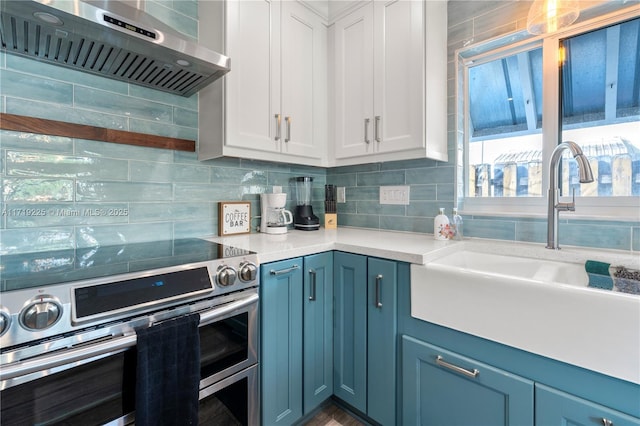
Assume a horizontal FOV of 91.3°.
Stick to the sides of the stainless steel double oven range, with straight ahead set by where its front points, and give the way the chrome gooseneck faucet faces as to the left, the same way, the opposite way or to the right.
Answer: to the right

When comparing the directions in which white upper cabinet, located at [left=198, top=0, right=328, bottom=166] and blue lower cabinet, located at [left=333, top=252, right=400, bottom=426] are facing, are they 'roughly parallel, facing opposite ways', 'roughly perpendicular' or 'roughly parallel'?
roughly perpendicular

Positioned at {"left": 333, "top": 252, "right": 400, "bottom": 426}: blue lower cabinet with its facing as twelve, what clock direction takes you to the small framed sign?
The small framed sign is roughly at 2 o'clock from the blue lower cabinet.

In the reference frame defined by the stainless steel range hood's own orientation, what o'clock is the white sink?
The white sink is roughly at 12 o'clock from the stainless steel range hood.

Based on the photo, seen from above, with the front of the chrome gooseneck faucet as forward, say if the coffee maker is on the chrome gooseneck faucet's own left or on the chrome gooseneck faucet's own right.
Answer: on the chrome gooseneck faucet's own right

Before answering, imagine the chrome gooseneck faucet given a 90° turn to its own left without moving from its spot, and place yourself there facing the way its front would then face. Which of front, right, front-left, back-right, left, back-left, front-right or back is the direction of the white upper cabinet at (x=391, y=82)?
back-left

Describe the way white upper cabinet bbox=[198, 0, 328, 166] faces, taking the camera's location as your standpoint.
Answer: facing the viewer and to the right of the viewer

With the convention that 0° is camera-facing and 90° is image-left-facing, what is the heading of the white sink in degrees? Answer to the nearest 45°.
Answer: approximately 45°

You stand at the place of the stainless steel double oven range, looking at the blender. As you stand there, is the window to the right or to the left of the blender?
right

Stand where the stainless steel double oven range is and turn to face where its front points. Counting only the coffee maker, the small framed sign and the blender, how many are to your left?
3

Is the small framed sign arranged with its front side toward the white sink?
yes
